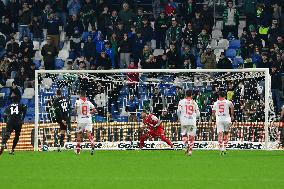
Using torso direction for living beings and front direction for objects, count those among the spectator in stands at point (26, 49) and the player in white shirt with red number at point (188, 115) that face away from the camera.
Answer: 1

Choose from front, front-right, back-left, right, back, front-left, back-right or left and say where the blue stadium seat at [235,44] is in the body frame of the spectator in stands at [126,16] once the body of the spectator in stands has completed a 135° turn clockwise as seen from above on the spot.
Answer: back-right

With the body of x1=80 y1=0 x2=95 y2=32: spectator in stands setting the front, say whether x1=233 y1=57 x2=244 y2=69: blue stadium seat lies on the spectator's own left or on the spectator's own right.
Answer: on the spectator's own left

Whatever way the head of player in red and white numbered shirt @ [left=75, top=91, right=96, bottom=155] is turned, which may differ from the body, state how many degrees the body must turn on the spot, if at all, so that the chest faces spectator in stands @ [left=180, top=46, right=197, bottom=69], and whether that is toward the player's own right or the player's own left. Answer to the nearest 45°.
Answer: approximately 45° to the player's own right

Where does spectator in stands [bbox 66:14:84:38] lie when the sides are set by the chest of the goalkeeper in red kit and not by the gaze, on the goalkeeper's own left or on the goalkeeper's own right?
on the goalkeeper's own right

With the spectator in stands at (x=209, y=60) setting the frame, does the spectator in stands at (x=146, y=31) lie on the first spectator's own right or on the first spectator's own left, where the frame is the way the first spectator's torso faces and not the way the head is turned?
on the first spectator's own right
